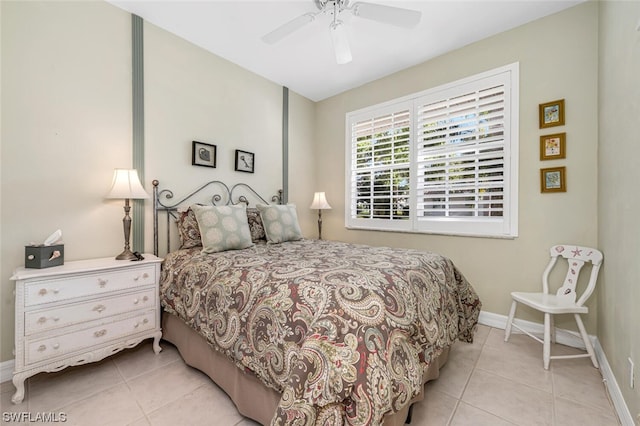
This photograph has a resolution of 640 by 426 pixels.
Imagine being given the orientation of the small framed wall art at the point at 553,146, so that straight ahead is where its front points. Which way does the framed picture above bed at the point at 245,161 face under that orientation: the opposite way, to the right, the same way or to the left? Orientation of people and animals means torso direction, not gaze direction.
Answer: to the left

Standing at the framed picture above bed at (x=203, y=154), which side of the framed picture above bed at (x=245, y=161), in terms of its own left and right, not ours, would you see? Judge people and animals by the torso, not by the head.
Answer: right

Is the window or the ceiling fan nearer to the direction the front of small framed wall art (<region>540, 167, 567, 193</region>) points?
the ceiling fan

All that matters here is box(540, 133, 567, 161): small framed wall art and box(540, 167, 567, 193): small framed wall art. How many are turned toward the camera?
2

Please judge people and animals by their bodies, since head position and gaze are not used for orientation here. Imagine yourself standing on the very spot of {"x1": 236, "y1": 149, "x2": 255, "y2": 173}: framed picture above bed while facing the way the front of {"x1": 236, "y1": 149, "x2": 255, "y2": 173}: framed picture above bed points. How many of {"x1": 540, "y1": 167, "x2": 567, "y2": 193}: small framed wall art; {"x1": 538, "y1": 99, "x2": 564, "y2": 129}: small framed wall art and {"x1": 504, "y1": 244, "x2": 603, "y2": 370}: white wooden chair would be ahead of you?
3

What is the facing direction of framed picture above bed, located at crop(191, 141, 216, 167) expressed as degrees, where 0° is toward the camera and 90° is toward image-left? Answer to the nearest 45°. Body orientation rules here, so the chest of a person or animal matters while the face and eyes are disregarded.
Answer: approximately 315°

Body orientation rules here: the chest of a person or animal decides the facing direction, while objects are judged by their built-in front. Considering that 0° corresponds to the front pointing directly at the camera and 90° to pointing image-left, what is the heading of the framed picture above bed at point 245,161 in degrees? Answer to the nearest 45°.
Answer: approximately 315°

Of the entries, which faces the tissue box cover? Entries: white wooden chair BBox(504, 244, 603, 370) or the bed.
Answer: the white wooden chair

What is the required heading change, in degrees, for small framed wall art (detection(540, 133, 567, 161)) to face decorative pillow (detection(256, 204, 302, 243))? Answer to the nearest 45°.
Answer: approximately 45° to its right

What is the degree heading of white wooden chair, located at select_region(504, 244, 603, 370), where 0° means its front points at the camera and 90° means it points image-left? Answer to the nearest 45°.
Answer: approximately 45°

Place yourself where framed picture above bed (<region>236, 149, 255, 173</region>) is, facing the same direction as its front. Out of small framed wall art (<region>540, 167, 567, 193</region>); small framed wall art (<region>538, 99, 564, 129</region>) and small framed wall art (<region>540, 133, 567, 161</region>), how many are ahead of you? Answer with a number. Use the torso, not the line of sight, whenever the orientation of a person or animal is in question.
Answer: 3
